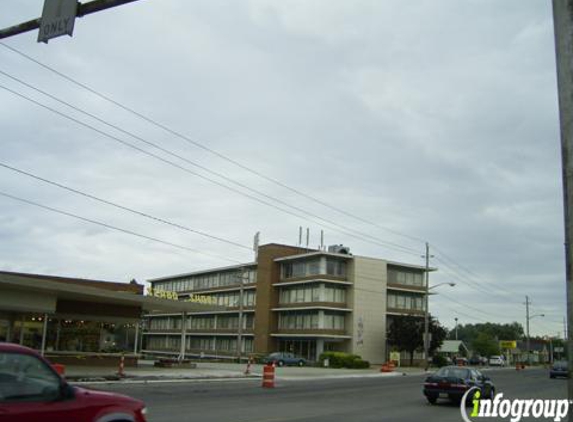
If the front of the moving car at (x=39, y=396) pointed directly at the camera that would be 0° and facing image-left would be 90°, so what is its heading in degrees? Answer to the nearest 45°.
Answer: approximately 270°
